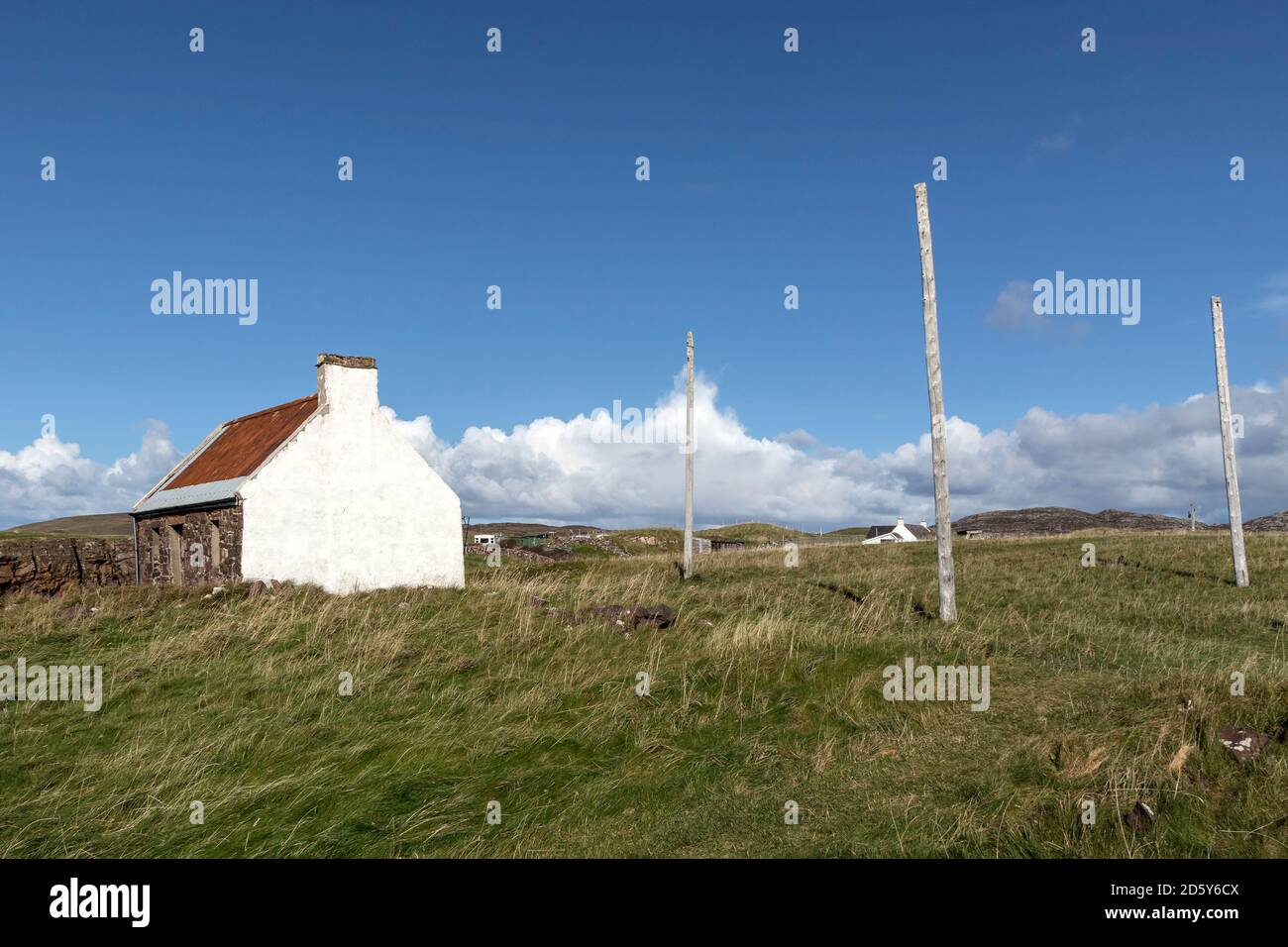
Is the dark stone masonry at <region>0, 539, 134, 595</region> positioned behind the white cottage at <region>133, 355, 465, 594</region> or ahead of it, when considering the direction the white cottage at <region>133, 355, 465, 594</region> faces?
ahead

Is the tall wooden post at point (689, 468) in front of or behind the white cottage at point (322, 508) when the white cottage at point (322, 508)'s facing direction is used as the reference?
behind

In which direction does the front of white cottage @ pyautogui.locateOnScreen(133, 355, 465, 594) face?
to the viewer's left

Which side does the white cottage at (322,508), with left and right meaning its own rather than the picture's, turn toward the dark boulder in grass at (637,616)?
left

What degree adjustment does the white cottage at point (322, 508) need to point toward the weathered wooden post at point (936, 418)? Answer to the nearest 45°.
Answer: approximately 135° to its left

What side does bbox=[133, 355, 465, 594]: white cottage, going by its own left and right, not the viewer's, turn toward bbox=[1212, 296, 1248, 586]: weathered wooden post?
back
